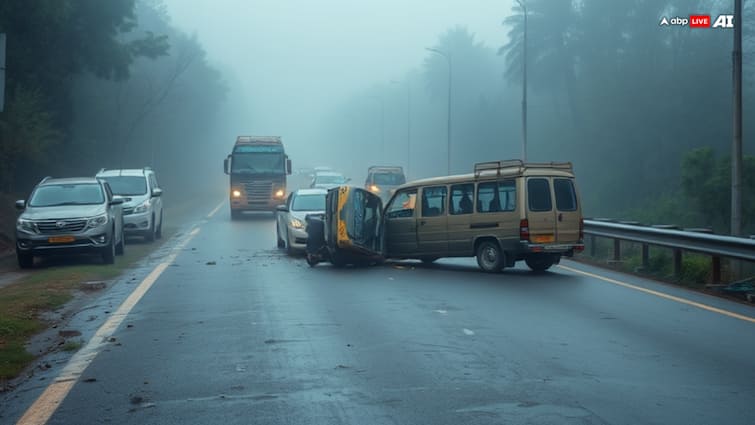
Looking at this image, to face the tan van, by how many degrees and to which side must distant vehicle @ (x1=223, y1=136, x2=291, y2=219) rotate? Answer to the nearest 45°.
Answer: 0° — it already faces it

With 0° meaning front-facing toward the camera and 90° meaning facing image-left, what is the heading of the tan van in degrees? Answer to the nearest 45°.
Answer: approximately 135°

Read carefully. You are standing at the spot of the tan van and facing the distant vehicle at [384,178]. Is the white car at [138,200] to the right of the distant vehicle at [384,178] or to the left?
left

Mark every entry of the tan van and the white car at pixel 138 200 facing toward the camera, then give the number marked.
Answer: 1

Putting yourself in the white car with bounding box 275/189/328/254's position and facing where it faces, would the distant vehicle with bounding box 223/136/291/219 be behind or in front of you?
behind

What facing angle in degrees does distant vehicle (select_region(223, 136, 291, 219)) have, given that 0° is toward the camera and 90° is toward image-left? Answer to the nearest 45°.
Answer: approximately 0°

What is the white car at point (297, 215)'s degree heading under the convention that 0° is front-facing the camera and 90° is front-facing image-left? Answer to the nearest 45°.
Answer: approximately 315°
